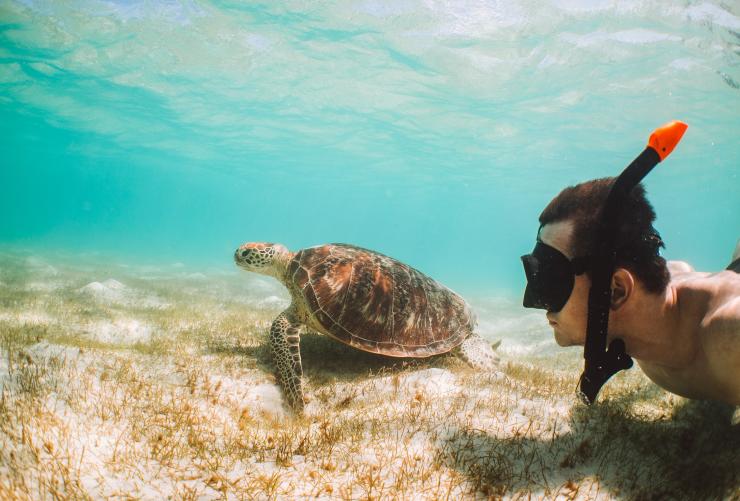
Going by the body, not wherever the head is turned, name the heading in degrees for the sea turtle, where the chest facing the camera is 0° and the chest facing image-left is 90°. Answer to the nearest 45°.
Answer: approximately 90°
